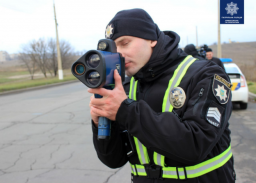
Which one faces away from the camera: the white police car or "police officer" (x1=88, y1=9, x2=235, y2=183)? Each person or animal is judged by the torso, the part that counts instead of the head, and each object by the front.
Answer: the white police car

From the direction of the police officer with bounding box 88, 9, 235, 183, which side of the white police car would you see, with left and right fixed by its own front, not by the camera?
back

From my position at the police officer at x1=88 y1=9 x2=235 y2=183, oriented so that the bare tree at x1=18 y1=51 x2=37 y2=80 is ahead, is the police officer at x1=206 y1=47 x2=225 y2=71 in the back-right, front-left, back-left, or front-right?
front-right

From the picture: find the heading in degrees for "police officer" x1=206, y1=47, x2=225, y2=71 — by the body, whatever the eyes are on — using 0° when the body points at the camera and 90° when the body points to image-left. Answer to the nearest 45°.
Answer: approximately 45°

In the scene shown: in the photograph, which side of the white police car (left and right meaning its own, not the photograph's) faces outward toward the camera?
back

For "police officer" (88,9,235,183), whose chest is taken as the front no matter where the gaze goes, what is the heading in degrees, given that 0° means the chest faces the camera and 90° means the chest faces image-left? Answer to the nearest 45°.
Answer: approximately 45°

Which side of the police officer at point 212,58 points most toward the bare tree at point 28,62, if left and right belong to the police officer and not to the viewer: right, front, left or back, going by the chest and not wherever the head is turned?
right
